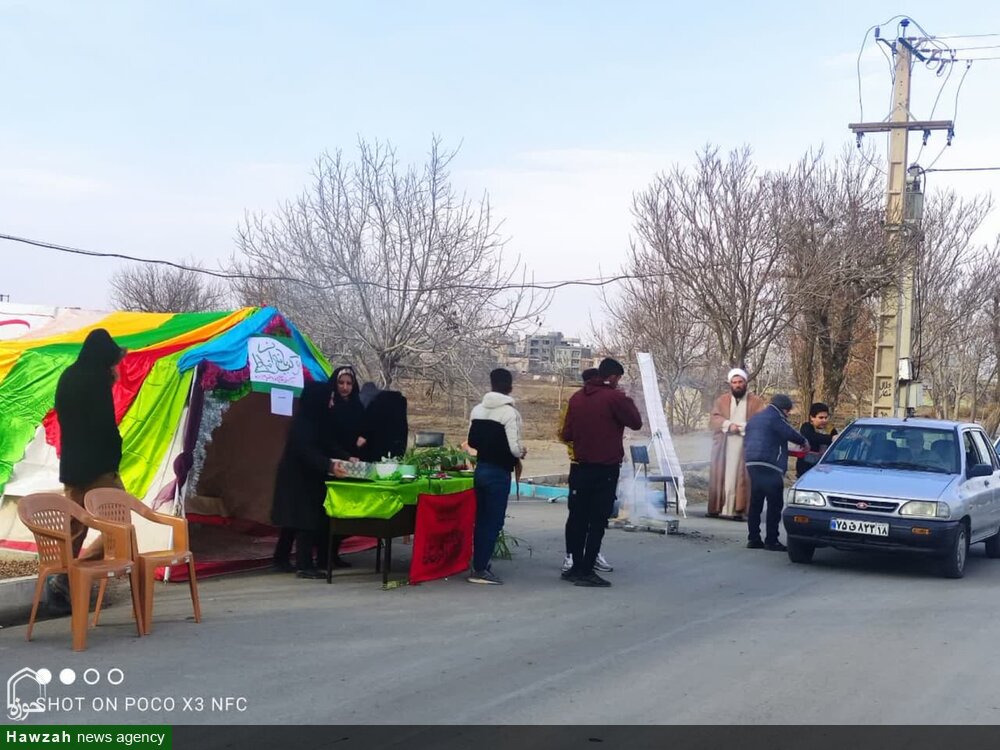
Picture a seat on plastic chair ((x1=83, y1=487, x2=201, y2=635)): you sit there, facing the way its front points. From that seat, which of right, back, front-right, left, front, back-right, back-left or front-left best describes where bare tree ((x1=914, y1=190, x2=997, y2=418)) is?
left

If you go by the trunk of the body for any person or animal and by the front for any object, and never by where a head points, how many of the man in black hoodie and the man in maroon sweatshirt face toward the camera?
0

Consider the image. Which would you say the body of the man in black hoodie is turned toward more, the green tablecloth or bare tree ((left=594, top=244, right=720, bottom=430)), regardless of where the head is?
the green tablecloth

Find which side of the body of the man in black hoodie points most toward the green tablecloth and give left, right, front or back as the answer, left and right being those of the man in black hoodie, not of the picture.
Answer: front

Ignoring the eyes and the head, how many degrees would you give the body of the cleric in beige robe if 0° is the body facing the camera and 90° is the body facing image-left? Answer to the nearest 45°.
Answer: approximately 0°

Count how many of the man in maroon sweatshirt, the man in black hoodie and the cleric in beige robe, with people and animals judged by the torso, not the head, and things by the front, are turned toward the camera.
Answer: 1

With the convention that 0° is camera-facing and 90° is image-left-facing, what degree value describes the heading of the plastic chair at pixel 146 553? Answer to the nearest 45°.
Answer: approximately 315°

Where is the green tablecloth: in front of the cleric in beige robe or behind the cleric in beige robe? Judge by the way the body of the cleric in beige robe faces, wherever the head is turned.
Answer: in front

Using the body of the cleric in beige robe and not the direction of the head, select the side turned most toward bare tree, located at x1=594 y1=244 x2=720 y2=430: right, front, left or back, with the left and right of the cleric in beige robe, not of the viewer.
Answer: back
